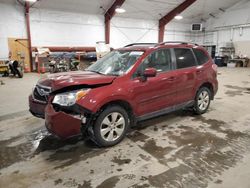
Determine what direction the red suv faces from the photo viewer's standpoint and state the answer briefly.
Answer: facing the viewer and to the left of the viewer
